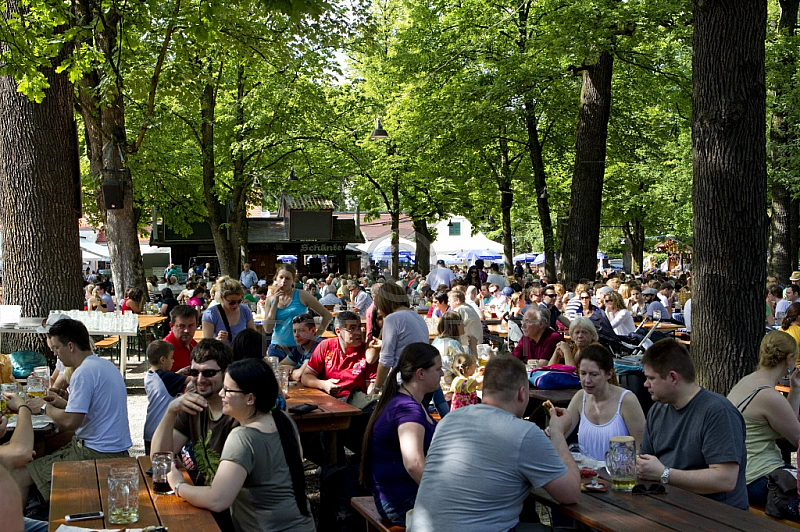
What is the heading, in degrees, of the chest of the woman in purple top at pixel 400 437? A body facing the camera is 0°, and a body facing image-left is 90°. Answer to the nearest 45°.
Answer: approximately 270°

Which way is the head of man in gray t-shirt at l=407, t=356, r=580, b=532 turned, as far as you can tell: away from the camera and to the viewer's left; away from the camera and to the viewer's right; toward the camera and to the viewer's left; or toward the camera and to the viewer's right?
away from the camera and to the viewer's right

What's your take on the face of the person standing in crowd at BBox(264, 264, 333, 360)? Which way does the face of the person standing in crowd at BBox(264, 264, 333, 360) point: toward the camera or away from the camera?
toward the camera

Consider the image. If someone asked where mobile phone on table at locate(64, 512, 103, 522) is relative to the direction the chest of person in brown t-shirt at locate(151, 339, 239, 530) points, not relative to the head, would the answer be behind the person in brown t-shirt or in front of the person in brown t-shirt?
in front

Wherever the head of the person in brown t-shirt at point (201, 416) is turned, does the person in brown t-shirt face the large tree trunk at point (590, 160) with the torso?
no

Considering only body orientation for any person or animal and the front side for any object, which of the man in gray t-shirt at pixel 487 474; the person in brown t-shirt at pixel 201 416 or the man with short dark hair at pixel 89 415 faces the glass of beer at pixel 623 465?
the man in gray t-shirt

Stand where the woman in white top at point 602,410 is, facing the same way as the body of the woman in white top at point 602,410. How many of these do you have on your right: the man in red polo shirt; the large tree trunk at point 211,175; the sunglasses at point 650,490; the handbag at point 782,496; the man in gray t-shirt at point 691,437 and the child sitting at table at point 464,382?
3

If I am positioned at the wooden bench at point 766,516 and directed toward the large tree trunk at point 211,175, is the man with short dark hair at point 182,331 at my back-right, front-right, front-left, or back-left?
front-left

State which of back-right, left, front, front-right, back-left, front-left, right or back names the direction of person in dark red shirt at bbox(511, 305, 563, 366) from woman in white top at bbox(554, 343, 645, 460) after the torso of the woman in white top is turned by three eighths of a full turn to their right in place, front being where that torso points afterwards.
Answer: front

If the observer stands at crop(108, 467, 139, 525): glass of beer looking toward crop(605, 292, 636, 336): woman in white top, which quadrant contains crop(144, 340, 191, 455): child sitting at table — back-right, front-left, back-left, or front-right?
front-left

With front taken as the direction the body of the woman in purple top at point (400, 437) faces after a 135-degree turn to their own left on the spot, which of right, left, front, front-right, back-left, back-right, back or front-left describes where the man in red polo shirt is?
front-right

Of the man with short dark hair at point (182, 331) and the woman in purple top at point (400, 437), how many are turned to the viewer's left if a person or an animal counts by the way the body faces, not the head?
0

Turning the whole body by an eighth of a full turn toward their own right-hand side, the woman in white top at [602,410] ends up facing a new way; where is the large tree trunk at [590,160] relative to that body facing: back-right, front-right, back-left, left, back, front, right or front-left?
right

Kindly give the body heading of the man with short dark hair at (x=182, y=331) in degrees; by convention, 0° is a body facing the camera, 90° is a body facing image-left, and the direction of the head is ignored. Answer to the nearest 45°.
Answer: approximately 315°

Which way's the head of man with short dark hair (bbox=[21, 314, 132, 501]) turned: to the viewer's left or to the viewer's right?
to the viewer's left

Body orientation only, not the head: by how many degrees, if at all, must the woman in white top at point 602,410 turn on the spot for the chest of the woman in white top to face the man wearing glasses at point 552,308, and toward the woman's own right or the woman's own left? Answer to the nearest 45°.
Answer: approximately 135° to the woman's own right
